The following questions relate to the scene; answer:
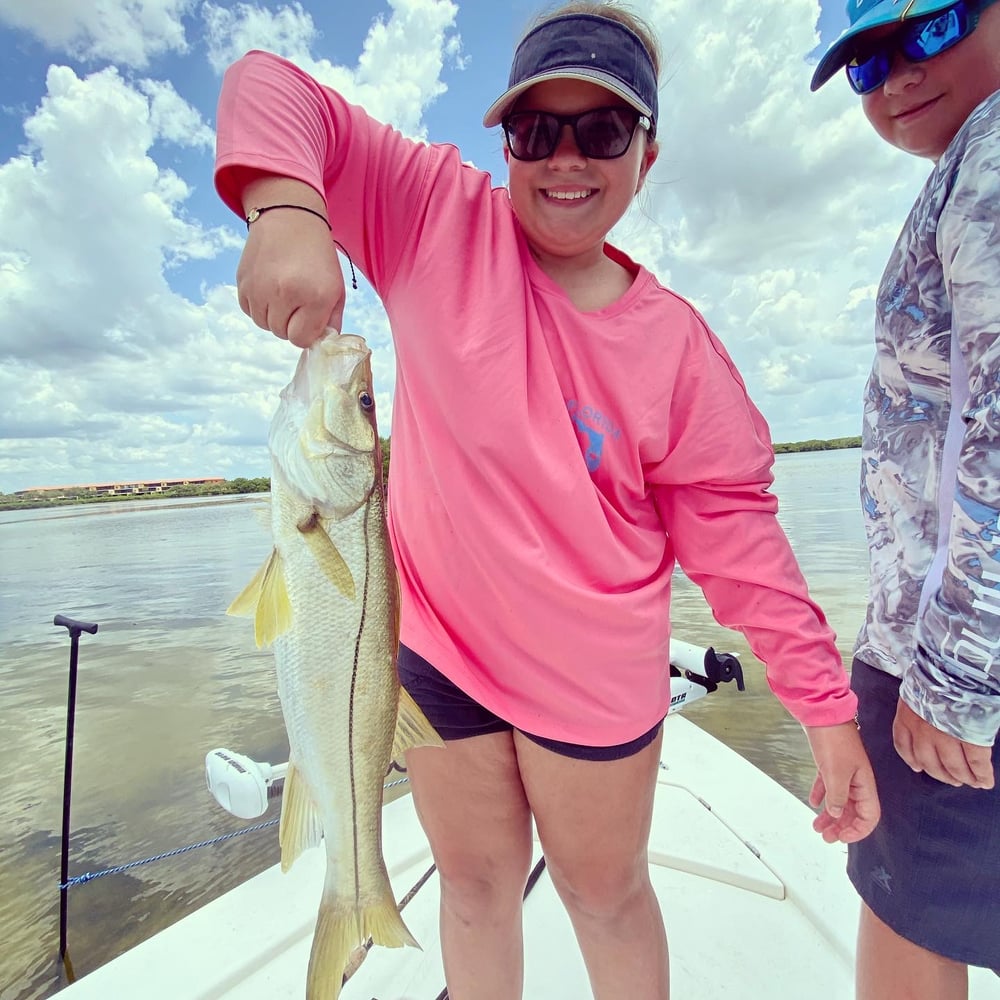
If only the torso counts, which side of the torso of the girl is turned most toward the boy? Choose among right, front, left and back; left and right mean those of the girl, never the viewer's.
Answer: left

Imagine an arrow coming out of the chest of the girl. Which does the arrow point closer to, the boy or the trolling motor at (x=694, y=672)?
the boy

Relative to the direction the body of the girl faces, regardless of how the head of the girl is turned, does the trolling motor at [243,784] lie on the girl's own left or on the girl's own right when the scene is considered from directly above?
on the girl's own right

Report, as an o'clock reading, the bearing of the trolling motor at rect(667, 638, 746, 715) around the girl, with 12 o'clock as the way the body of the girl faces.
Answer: The trolling motor is roughly at 7 o'clock from the girl.

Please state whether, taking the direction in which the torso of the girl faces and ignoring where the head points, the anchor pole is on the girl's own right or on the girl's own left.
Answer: on the girl's own right

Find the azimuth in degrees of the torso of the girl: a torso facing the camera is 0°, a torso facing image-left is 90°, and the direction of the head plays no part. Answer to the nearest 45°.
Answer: approximately 0°
